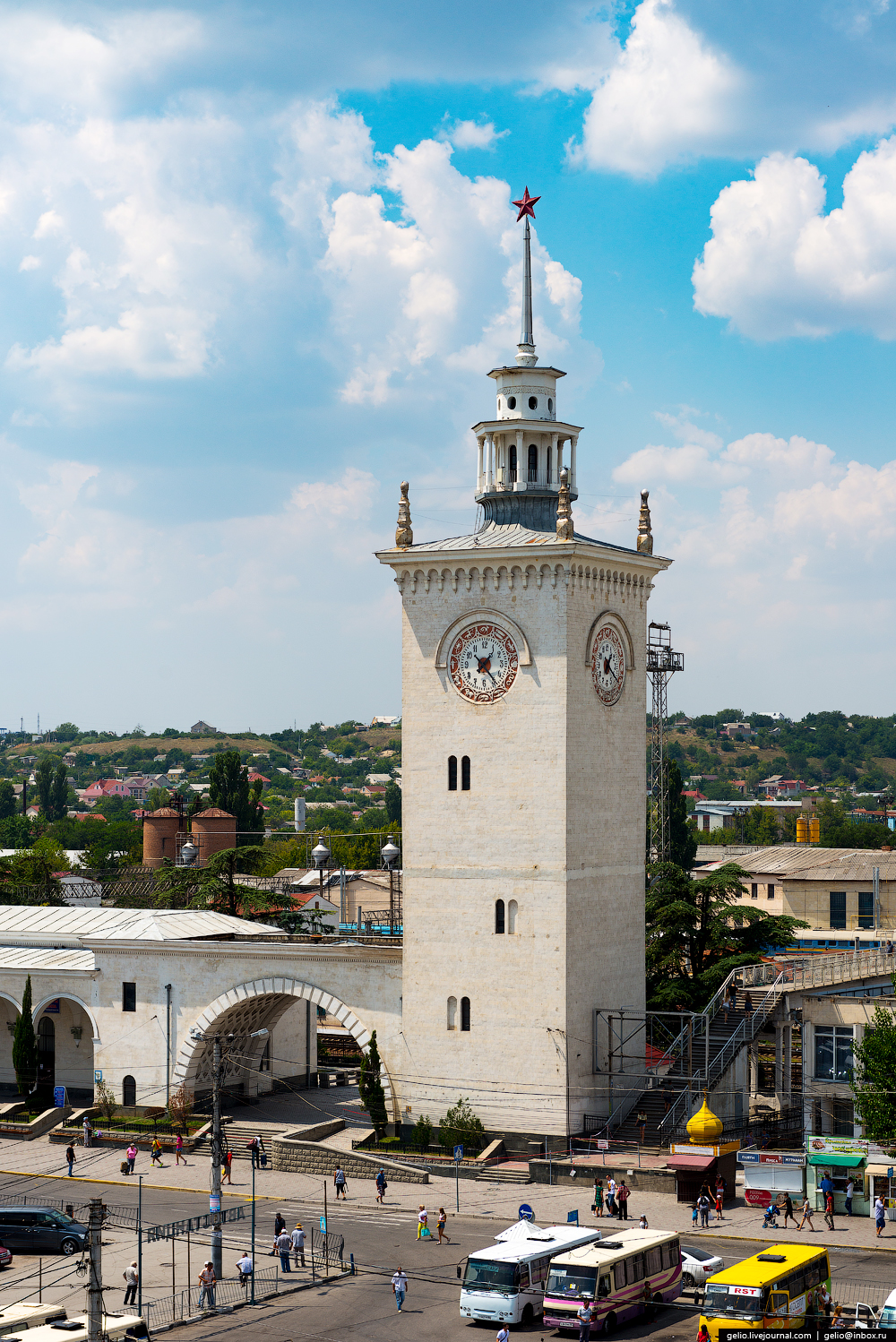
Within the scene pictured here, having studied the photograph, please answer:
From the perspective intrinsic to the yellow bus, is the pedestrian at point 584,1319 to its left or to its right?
on its right

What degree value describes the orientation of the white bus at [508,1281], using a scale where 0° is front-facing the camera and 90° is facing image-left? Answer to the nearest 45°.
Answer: approximately 45°

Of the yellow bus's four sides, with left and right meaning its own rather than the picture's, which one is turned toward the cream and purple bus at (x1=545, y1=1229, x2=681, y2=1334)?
right

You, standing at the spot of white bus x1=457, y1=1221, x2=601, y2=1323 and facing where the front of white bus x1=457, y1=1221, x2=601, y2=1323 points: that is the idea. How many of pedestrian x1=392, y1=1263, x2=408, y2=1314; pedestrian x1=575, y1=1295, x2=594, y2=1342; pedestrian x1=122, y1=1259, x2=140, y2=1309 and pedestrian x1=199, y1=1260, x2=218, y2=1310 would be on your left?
1

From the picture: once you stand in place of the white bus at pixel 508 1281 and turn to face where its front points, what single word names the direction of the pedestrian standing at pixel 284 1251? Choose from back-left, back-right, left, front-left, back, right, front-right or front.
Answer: right
